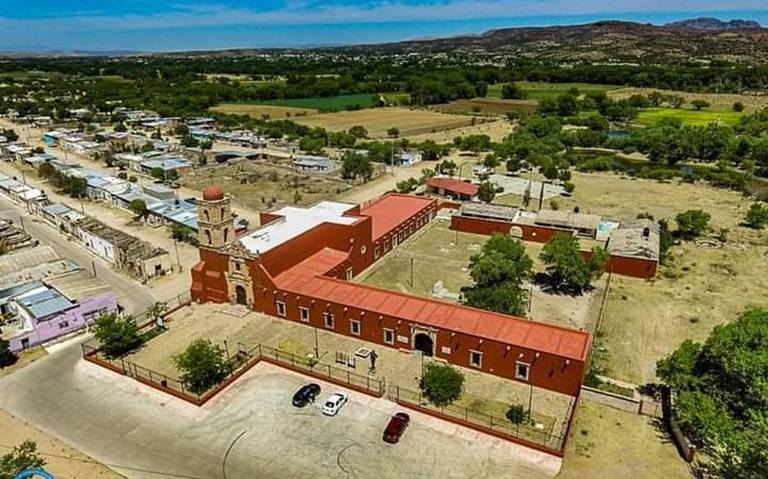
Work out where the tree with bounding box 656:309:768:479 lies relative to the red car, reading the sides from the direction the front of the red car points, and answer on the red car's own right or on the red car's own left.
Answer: on the red car's own right

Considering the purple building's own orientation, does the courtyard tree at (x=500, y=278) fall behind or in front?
in front

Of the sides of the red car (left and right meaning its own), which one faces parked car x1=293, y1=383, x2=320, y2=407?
left

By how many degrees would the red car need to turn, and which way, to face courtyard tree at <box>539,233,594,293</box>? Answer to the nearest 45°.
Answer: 0° — it already faces it

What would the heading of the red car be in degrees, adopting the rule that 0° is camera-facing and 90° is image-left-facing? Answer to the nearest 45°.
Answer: approximately 225°

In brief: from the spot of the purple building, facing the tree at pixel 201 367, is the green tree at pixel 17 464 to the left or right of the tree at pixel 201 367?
right

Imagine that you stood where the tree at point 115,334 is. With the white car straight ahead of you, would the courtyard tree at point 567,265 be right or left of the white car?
left

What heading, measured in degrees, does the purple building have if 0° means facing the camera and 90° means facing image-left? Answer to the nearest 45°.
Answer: approximately 315°

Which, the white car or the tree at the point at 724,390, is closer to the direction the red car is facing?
the tree

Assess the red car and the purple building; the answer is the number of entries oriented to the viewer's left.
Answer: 0

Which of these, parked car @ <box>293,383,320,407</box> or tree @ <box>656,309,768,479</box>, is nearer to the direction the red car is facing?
the tree

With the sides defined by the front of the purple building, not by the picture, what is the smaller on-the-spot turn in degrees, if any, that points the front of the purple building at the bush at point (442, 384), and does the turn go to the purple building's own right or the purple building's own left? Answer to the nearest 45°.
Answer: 0° — it already faces it

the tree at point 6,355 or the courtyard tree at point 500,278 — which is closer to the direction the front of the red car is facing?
the courtyard tree
